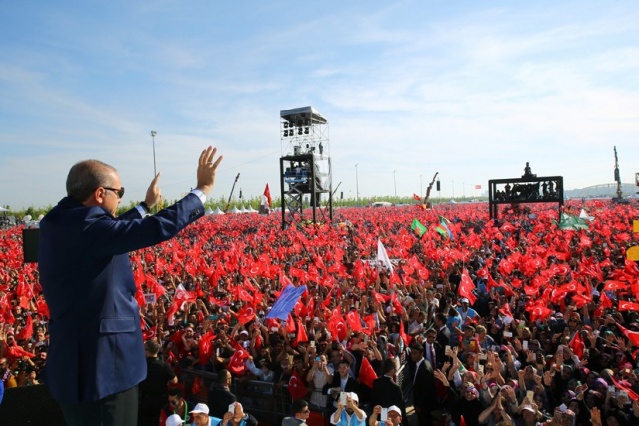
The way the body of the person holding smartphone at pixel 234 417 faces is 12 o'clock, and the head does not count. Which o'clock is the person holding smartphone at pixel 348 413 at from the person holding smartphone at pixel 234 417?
the person holding smartphone at pixel 348 413 is roughly at 9 o'clock from the person holding smartphone at pixel 234 417.

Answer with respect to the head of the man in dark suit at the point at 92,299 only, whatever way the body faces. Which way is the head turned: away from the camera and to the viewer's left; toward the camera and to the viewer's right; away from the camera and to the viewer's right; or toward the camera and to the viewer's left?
away from the camera and to the viewer's right

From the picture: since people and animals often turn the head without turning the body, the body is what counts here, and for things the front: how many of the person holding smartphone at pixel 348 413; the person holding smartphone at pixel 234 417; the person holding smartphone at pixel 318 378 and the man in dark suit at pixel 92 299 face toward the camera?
3

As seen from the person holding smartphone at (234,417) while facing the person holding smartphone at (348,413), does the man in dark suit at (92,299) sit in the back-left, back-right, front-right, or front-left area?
back-right

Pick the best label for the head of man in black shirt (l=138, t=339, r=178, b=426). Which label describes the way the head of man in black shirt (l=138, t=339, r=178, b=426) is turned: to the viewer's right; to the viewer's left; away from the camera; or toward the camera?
away from the camera

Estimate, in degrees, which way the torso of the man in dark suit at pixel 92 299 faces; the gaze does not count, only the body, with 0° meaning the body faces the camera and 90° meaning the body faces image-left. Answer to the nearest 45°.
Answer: approximately 225°
